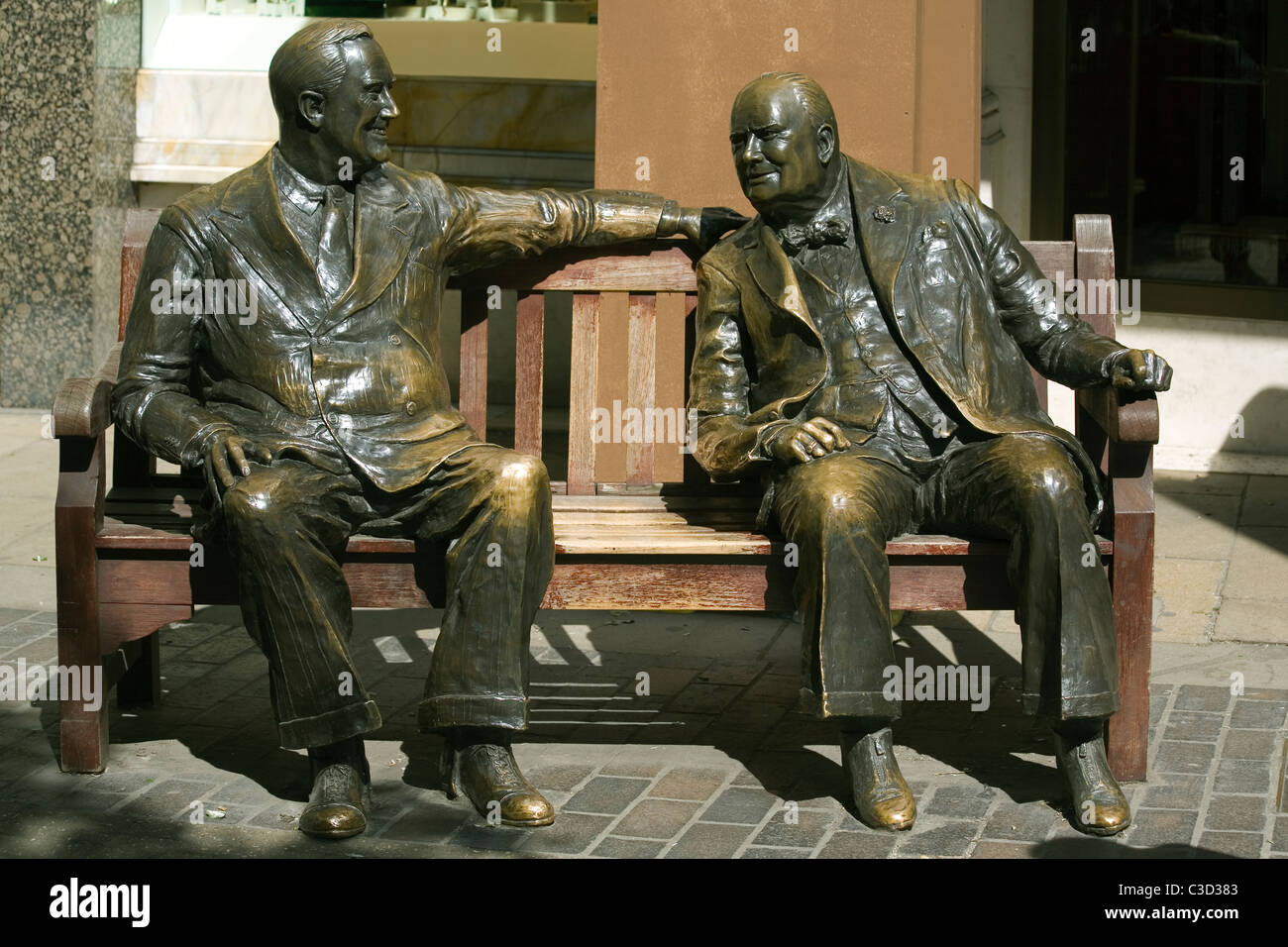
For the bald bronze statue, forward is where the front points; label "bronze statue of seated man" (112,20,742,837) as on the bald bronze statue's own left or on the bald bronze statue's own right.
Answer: on the bald bronze statue's own right

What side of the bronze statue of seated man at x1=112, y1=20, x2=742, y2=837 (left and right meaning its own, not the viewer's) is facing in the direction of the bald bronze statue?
left

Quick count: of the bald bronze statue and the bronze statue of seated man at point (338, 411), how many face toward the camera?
2

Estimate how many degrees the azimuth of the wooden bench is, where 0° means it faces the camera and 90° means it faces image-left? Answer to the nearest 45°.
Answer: approximately 0°

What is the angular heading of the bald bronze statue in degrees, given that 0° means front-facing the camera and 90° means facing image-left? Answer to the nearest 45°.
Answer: approximately 0°
